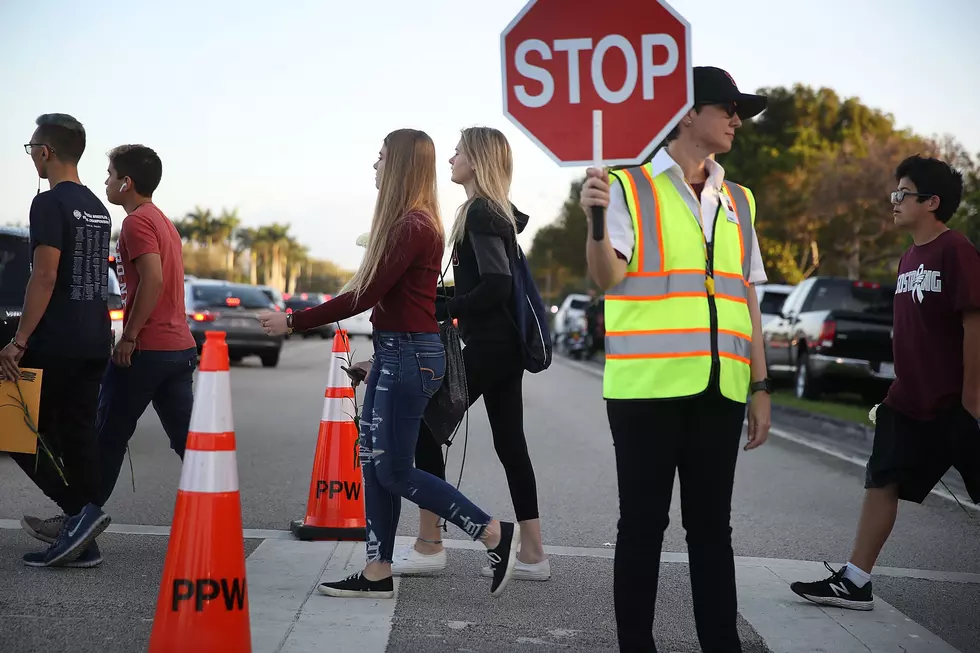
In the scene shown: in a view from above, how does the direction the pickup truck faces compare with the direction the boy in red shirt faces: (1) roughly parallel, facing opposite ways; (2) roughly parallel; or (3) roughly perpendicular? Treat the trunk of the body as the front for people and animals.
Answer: roughly perpendicular

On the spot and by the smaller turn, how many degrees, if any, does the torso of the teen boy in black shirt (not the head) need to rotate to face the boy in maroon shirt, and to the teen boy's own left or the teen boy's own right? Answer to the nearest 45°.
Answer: approximately 180°

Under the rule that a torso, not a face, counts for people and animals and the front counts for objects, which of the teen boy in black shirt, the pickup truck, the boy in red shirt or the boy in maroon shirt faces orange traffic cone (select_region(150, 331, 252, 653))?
the boy in maroon shirt

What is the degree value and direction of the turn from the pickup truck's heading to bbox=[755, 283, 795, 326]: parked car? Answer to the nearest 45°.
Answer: approximately 45° to its right

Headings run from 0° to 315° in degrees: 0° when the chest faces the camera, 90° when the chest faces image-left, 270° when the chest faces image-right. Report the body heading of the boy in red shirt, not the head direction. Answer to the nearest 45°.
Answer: approximately 90°

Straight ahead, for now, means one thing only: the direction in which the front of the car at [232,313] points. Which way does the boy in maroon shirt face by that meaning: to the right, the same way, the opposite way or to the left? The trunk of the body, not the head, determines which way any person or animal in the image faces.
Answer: to the left

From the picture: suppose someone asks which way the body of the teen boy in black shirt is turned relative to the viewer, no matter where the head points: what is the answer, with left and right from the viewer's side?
facing away from the viewer and to the left of the viewer

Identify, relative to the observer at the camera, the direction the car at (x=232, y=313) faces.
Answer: facing away from the viewer

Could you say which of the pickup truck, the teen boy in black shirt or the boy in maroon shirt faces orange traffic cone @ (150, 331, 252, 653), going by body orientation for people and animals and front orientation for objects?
the boy in maroon shirt
